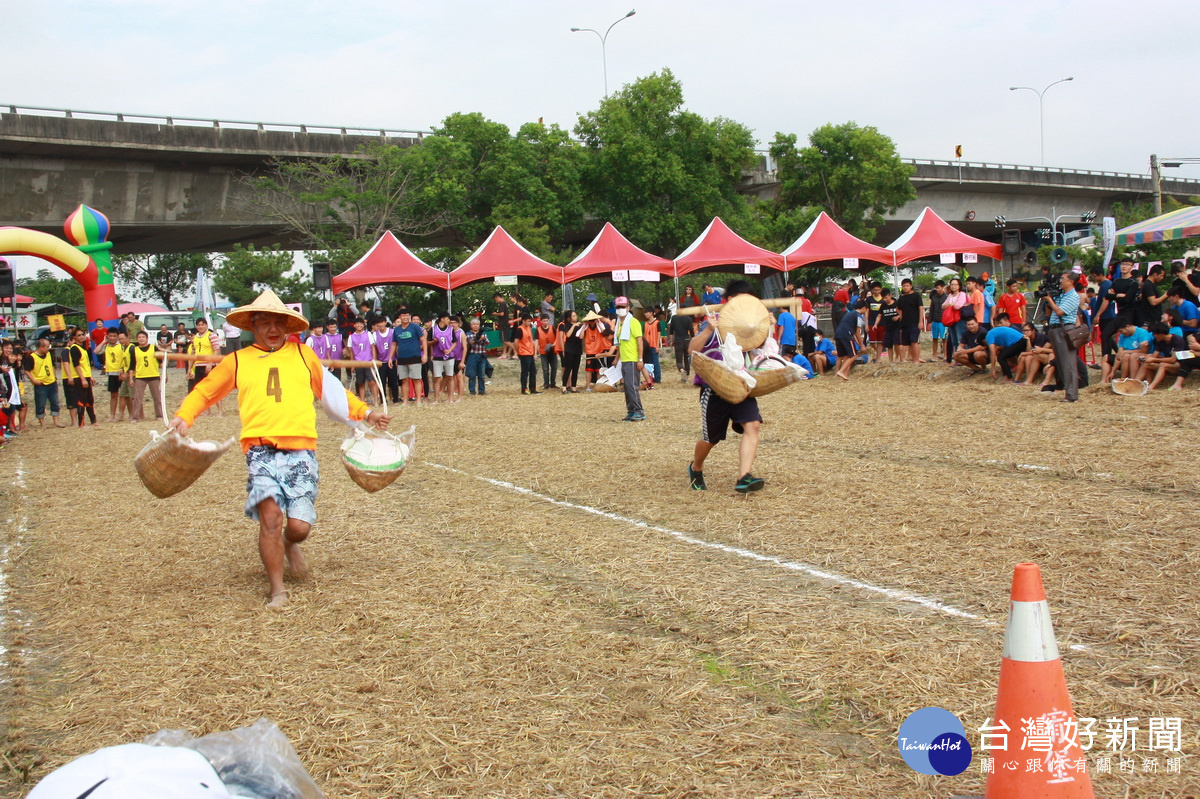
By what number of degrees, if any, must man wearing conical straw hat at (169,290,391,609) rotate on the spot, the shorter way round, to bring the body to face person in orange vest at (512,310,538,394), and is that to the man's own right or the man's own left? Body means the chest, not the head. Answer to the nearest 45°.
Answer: approximately 180°

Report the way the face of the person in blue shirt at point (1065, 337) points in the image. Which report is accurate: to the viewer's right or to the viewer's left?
to the viewer's left

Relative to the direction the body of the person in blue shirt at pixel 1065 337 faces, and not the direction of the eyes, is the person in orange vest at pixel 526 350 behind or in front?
in front

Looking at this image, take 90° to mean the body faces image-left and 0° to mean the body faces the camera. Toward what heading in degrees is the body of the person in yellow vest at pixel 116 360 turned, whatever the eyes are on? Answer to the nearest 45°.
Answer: approximately 0°

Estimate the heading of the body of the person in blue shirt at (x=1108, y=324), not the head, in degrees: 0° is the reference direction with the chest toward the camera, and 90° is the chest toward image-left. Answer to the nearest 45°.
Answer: approximately 90°

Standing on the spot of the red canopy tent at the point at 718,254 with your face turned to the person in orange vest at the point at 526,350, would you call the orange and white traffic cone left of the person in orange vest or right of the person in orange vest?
left

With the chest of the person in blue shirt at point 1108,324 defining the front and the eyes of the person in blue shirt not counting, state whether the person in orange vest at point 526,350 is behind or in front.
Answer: in front

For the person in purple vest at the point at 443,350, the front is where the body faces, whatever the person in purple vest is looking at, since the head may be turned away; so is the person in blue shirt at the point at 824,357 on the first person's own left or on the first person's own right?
on the first person's own left

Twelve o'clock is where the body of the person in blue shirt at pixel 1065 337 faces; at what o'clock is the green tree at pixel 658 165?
The green tree is roughly at 2 o'clock from the person in blue shirt.

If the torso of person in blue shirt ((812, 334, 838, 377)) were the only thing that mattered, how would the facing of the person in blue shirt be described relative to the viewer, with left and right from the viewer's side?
facing to the left of the viewer

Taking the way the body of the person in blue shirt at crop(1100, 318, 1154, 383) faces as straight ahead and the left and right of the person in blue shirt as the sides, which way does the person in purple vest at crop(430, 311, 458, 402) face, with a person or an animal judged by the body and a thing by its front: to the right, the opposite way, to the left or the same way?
to the left
